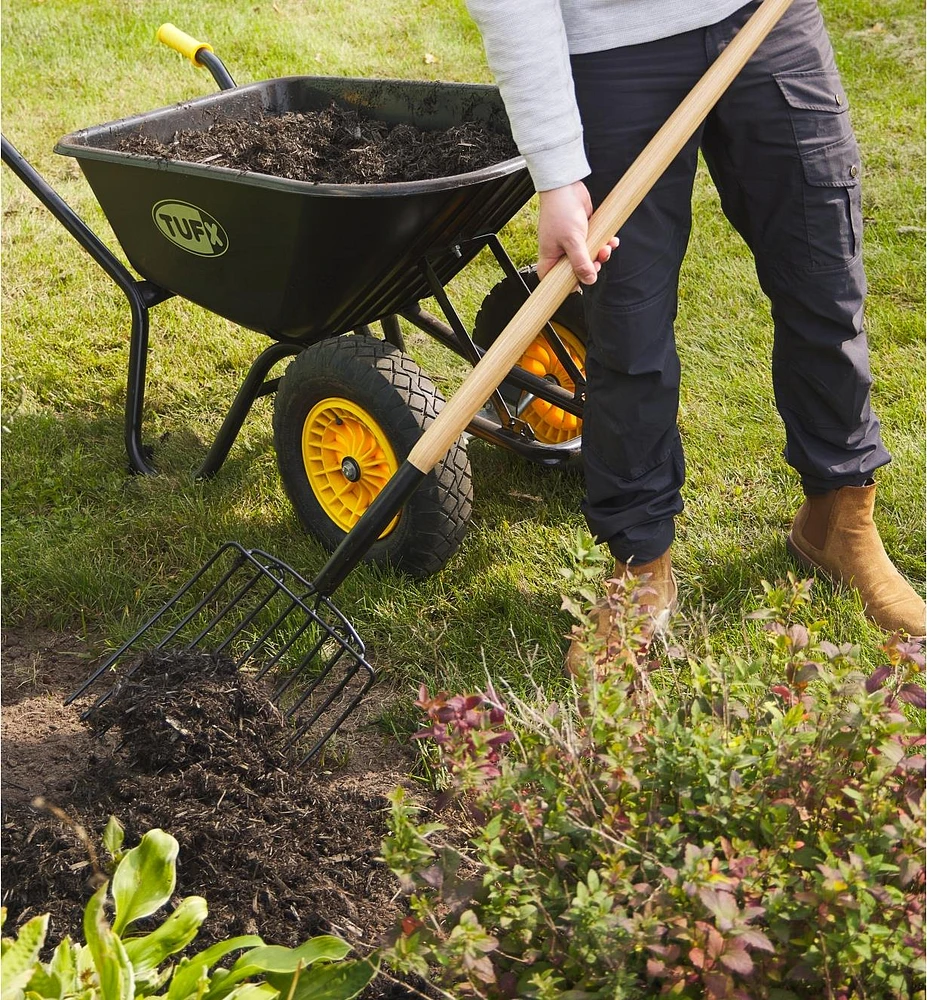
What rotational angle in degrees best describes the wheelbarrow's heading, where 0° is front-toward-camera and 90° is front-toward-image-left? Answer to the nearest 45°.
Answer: approximately 315°

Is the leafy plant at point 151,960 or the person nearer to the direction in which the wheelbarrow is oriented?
the person

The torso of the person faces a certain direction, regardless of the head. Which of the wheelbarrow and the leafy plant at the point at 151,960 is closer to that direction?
the leafy plant
